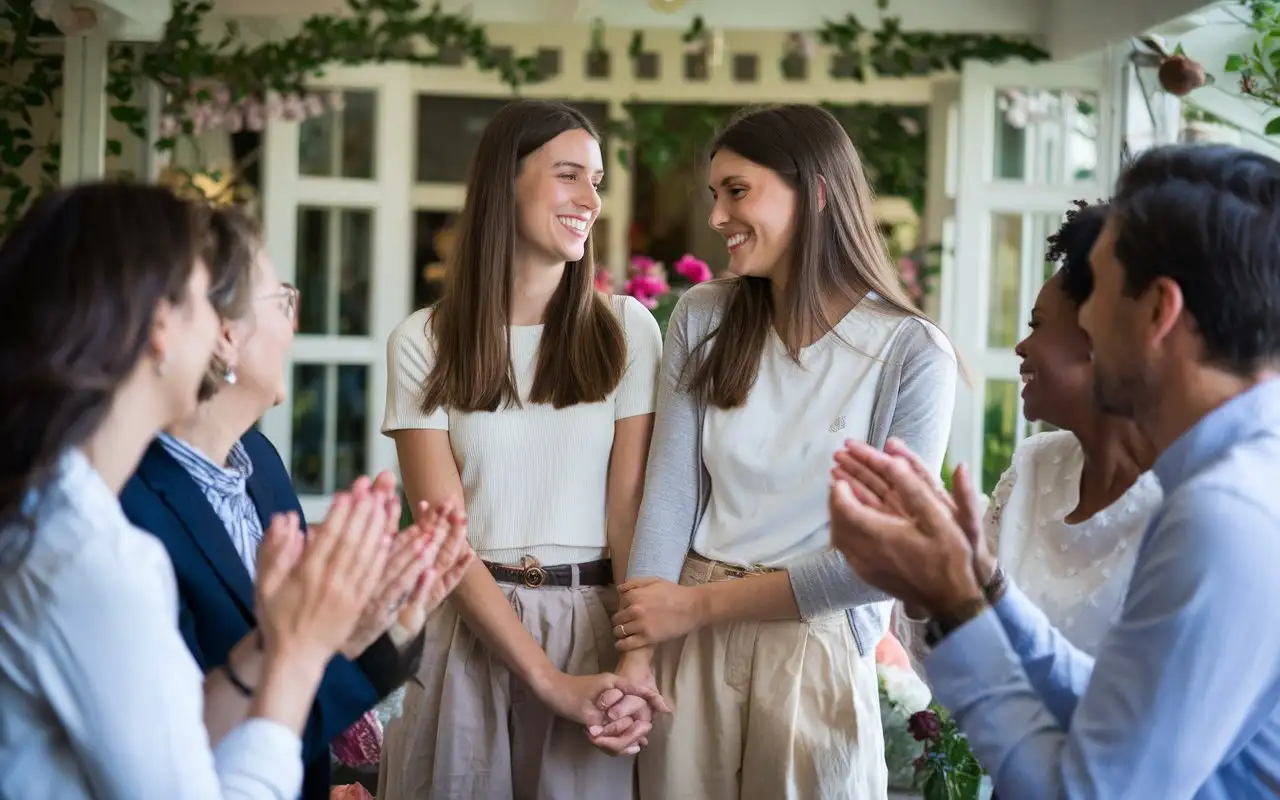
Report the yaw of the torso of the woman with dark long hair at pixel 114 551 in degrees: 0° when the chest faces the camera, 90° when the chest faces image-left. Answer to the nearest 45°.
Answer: approximately 225°

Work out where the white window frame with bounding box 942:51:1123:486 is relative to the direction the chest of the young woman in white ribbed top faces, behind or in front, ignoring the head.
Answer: behind

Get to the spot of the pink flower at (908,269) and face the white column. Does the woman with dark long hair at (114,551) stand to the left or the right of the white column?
left

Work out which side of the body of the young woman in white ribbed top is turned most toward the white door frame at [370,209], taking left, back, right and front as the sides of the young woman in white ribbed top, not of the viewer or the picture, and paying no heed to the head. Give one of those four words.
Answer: back

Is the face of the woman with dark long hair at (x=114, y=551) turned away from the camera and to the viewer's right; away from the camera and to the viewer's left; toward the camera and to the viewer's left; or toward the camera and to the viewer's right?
away from the camera and to the viewer's right

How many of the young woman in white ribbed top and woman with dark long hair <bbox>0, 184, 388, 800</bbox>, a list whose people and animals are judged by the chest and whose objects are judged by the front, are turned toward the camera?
1

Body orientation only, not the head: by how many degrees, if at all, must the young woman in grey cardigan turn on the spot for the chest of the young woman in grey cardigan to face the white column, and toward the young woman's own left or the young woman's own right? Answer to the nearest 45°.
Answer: approximately 90° to the young woman's own right

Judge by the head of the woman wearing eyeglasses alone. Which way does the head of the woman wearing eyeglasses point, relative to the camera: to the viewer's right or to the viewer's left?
to the viewer's right
